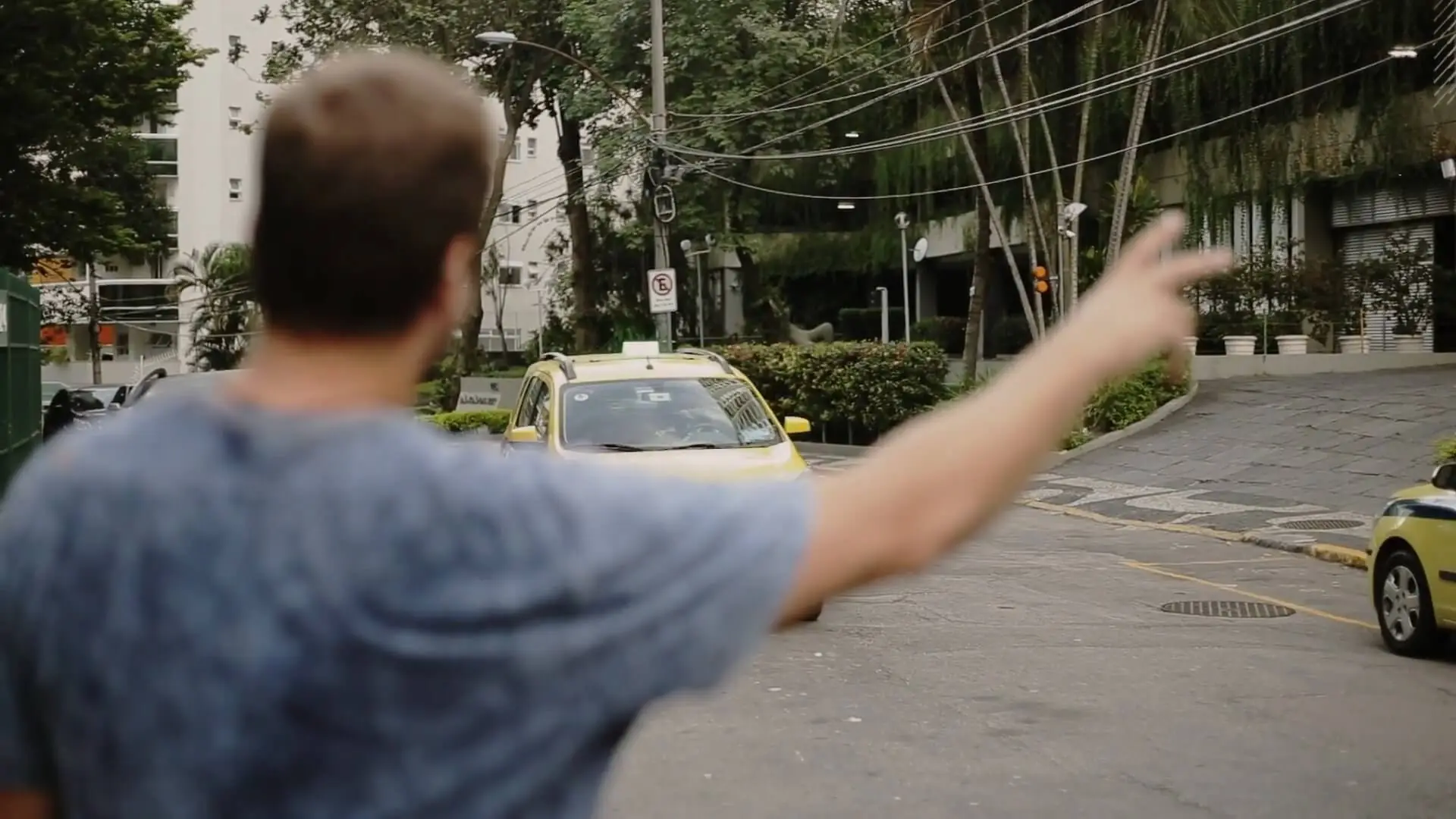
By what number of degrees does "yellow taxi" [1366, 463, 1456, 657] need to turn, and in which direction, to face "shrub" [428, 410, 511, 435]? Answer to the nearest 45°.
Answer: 0° — it already faces it

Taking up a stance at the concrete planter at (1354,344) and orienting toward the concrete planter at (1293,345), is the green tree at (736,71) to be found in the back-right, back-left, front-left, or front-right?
front-right

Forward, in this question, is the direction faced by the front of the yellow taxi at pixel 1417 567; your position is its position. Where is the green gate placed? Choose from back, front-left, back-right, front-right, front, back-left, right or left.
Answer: front-left

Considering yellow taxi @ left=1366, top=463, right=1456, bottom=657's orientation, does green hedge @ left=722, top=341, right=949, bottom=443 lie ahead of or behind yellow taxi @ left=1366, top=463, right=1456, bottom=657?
ahead

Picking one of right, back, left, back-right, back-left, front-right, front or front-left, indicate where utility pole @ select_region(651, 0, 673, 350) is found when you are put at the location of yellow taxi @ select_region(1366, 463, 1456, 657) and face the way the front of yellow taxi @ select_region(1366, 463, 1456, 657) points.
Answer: front

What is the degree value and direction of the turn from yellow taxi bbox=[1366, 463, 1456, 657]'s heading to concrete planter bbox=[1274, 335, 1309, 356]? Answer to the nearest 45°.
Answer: approximately 45° to its right

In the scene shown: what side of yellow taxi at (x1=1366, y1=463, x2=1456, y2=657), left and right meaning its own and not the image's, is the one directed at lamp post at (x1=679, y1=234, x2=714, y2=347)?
front

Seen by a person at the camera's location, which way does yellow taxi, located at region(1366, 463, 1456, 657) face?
facing away from the viewer and to the left of the viewer

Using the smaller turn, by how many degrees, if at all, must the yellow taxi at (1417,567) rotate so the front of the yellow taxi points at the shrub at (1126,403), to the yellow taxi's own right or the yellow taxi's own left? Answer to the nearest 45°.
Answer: approximately 45° to the yellow taxi's own right

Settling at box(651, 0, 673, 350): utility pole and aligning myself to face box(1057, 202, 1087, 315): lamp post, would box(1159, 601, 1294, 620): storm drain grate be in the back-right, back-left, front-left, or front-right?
front-right

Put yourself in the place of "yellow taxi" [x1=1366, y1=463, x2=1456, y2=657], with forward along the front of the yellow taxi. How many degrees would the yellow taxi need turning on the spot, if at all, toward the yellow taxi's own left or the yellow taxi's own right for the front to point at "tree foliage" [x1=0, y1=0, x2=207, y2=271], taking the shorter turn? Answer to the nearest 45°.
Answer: approximately 45° to the yellow taxi's own left

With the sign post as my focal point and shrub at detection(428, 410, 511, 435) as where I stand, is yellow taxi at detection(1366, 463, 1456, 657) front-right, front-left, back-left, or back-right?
front-right
